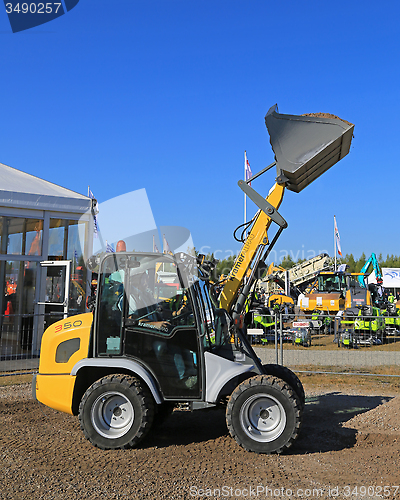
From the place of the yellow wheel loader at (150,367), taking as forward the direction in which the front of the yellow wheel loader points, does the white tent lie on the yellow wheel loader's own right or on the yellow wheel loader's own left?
on the yellow wheel loader's own left

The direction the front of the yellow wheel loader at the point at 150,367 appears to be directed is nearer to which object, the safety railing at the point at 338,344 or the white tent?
the safety railing

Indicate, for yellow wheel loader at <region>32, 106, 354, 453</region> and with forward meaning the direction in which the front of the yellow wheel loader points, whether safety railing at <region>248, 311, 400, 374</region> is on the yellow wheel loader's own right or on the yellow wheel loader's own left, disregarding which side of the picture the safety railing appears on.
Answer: on the yellow wheel loader's own left

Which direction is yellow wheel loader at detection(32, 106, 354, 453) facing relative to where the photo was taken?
to the viewer's right
